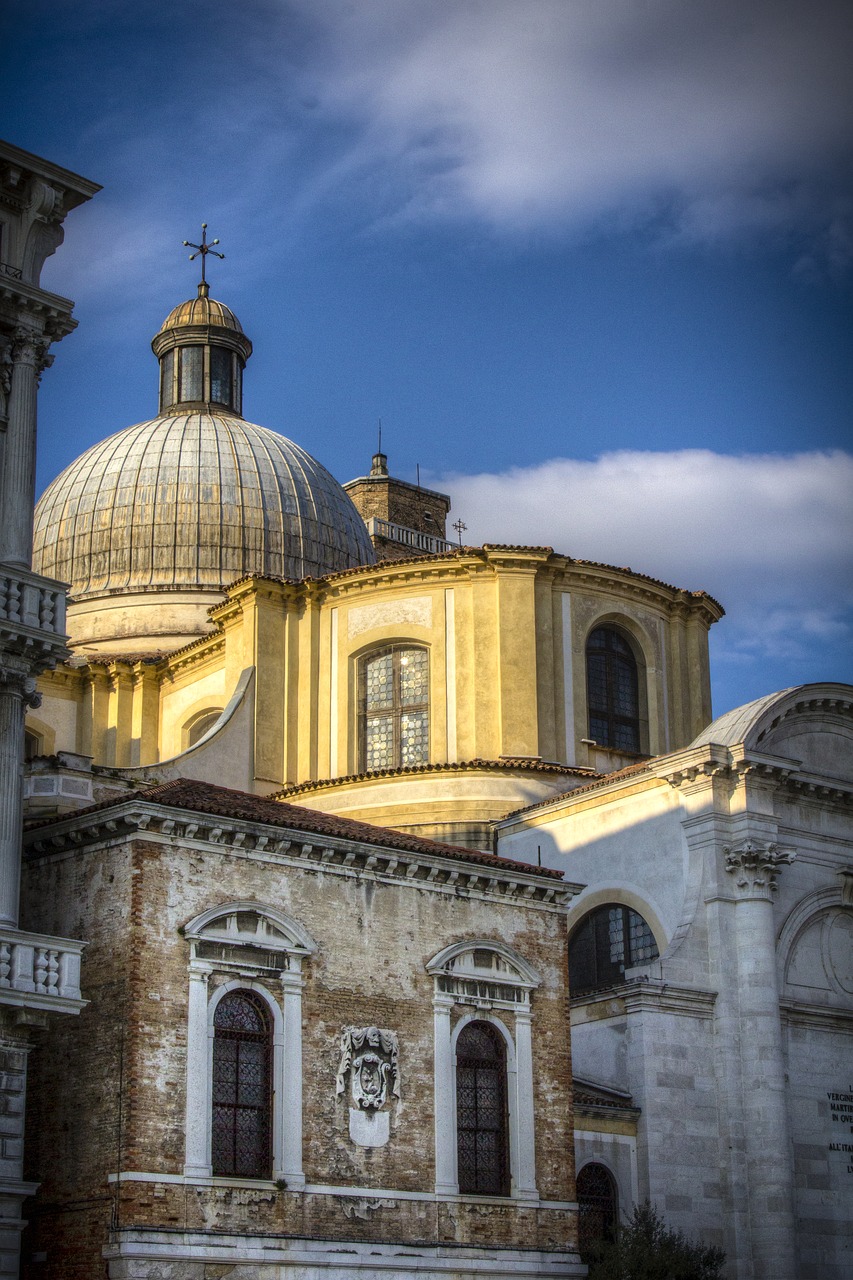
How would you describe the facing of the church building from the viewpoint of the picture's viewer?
facing the viewer and to the right of the viewer
